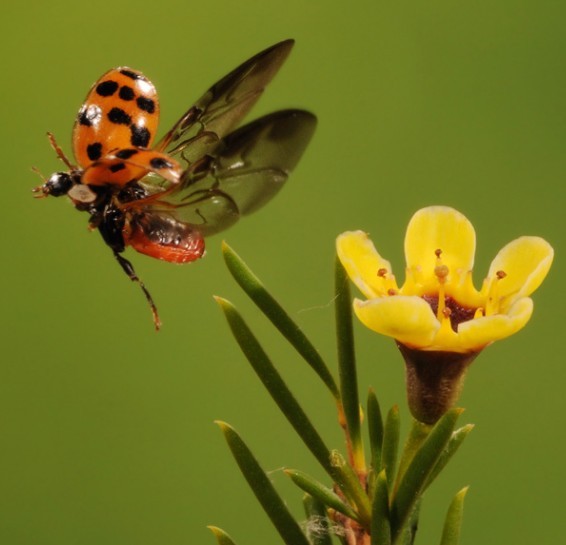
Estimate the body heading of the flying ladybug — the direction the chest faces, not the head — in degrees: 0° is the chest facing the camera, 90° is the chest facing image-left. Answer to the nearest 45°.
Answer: approximately 90°
